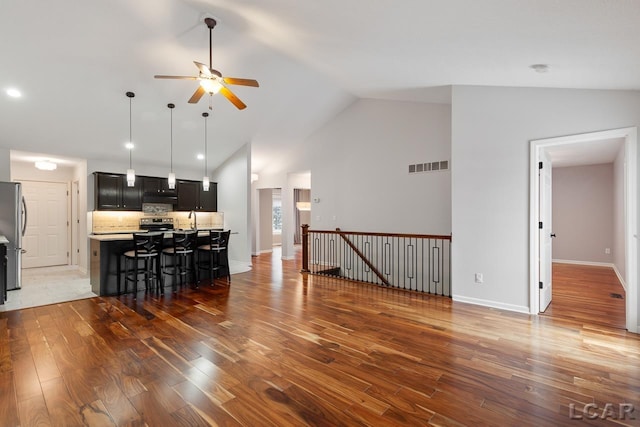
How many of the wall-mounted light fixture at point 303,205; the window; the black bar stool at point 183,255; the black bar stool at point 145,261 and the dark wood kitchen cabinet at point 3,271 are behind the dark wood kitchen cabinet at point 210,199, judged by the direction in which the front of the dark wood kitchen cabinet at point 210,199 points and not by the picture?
2

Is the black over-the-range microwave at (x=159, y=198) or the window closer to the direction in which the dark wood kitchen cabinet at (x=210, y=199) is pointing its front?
the black over-the-range microwave

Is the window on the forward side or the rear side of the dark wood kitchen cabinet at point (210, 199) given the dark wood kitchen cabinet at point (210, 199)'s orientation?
on the rear side

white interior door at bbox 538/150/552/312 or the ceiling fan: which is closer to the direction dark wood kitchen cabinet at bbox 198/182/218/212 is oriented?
the ceiling fan

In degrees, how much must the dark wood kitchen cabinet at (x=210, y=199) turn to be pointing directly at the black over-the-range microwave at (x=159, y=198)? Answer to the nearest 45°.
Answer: approximately 45° to its right

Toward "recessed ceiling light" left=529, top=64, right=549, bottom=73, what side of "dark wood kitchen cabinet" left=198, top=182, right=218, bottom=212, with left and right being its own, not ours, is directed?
left

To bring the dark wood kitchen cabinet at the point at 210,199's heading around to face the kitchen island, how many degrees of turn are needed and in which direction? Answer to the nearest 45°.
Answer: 0° — it already faces it

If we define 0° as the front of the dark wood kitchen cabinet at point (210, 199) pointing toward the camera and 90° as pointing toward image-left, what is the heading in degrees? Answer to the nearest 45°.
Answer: approximately 45°

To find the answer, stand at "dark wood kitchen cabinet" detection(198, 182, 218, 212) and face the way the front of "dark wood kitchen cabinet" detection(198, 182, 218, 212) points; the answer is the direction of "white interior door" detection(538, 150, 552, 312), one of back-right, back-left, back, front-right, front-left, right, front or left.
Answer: left

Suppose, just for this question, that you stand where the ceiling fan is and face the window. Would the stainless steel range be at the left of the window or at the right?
left

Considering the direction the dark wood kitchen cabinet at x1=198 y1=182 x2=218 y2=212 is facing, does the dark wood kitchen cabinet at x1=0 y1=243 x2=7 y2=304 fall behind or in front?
in front

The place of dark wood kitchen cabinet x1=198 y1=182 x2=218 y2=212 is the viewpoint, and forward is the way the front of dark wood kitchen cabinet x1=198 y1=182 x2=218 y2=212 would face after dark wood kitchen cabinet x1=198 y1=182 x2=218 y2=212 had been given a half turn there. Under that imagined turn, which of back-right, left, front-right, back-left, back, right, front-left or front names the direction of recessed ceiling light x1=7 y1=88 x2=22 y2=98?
back

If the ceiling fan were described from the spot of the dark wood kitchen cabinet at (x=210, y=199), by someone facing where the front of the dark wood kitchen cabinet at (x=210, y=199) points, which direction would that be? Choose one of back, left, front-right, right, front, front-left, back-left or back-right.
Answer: front-left
